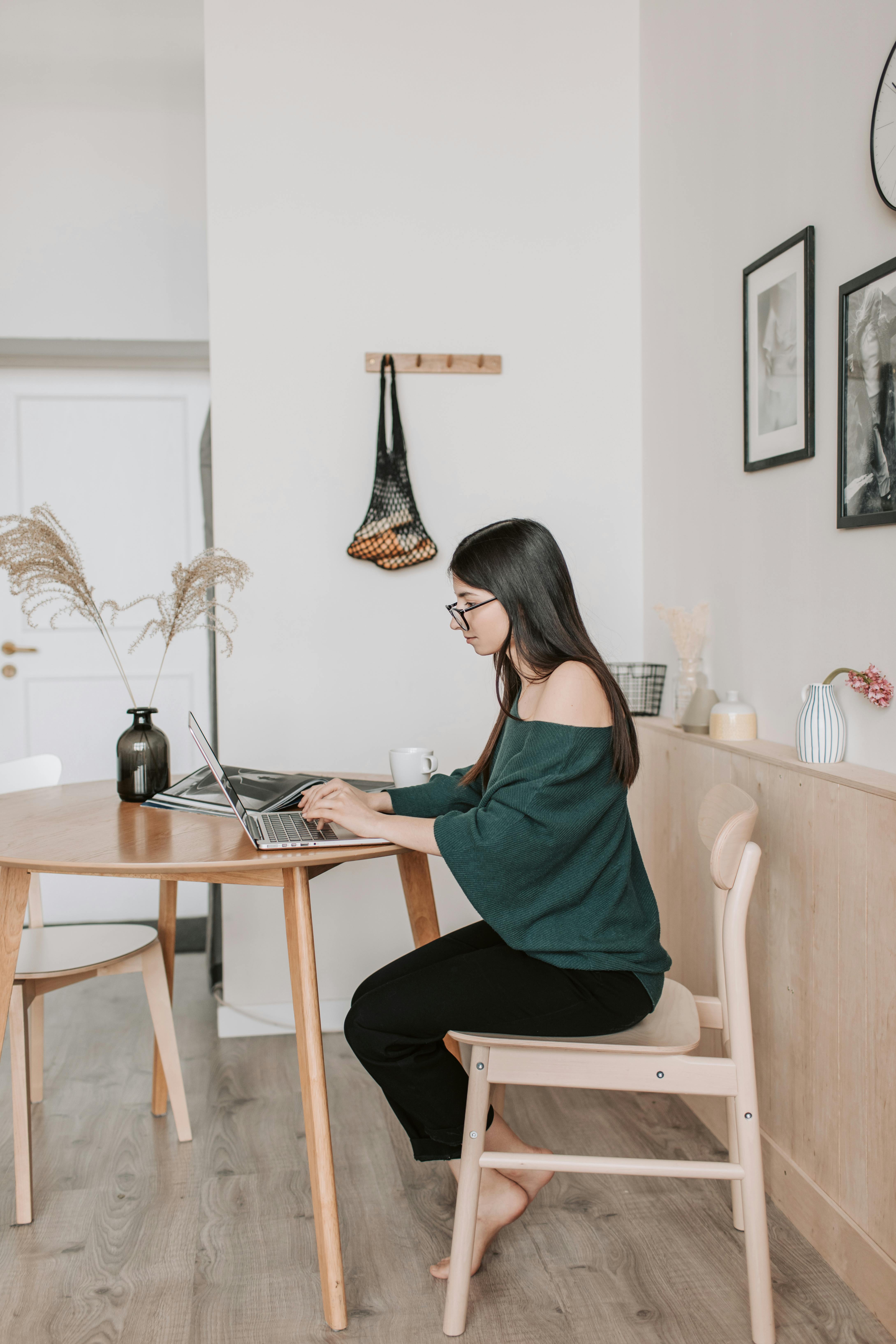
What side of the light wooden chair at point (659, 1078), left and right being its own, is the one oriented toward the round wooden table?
front

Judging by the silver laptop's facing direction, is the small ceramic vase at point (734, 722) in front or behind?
in front

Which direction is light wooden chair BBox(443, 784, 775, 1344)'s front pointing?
to the viewer's left

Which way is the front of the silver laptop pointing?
to the viewer's right

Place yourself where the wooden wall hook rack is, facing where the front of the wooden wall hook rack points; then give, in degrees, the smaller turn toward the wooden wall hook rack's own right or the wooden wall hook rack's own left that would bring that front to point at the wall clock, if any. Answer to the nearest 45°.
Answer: approximately 45° to the wooden wall hook rack's own left

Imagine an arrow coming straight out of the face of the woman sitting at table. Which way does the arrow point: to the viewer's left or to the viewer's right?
to the viewer's left

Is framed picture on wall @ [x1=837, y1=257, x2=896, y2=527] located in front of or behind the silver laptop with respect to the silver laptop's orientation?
in front

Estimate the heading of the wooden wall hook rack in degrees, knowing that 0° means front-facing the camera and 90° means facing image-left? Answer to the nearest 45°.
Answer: approximately 0°

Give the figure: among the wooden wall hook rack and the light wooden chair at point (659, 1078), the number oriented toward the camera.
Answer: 1

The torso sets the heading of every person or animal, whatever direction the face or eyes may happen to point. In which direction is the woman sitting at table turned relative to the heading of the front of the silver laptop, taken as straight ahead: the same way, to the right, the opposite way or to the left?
the opposite way

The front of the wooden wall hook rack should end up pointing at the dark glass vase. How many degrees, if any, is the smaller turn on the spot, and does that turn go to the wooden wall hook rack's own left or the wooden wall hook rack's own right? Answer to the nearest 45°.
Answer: approximately 45° to the wooden wall hook rack's own right
